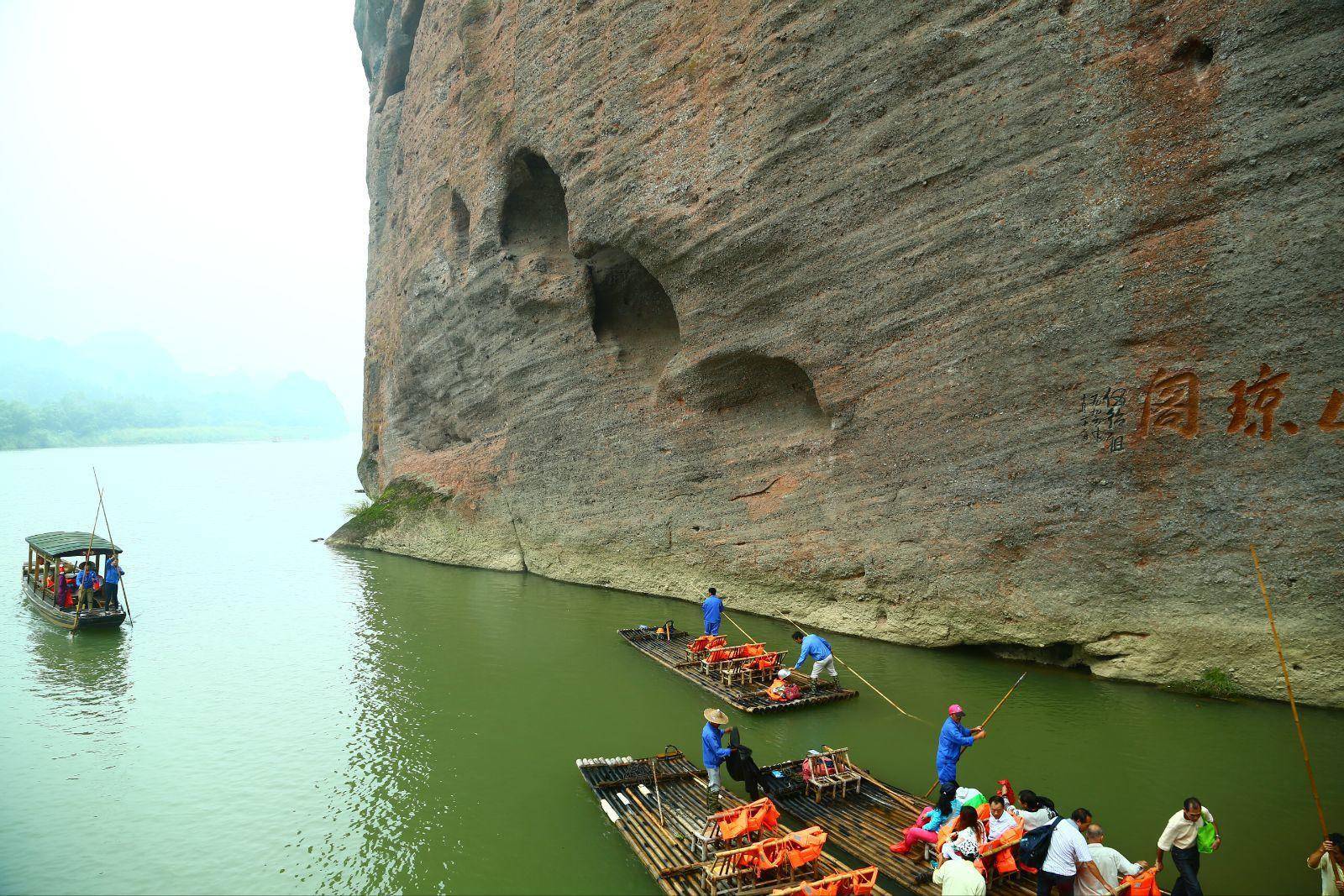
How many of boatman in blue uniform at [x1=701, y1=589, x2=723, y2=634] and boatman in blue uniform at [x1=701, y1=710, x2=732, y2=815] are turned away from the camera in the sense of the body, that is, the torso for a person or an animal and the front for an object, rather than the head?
1

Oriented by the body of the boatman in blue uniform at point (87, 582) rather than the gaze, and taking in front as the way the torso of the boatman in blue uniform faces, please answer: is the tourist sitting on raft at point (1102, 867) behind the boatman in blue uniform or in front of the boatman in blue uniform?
in front

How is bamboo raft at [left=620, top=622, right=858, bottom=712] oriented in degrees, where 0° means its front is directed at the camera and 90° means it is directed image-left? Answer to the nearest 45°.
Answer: approximately 135°

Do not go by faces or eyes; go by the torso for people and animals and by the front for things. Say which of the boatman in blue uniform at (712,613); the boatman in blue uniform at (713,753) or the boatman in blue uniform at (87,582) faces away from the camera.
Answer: the boatman in blue uniform at (712,613)

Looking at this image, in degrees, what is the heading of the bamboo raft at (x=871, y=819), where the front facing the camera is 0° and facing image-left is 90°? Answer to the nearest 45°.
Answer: approximately 135°

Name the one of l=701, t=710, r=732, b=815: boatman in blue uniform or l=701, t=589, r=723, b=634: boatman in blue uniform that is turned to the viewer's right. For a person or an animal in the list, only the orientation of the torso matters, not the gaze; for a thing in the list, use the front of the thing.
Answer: l=701, t=710, r=732, b=815: boatman in blue uniform

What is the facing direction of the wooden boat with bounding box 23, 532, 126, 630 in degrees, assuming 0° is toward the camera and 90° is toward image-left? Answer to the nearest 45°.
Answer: approximately 315°

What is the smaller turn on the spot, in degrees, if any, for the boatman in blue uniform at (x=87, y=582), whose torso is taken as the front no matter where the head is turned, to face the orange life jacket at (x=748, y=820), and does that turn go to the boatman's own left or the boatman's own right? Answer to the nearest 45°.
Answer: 0° — they already face it

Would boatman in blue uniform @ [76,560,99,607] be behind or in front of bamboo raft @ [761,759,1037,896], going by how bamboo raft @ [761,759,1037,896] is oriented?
in front

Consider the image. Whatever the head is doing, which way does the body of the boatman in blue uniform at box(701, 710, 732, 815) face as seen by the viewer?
to the viewer's right

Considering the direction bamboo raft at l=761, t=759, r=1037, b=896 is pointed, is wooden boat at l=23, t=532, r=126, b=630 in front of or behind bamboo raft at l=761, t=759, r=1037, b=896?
in front
